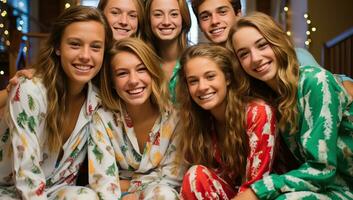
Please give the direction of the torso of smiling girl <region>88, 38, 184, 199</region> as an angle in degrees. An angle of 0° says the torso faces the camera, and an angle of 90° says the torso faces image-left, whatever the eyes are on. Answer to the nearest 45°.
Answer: approximately 0°

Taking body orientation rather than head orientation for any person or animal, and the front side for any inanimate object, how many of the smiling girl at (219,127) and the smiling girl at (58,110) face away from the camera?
0

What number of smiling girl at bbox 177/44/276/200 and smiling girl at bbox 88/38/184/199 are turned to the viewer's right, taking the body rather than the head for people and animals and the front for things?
0

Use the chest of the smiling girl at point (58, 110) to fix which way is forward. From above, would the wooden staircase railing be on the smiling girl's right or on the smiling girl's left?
on the smiling girl's left
